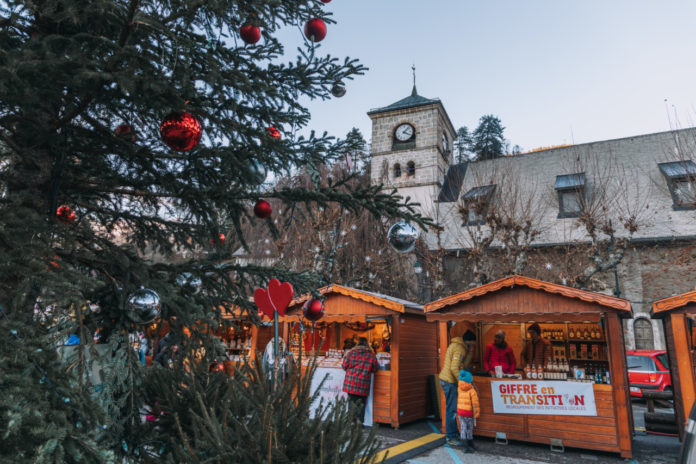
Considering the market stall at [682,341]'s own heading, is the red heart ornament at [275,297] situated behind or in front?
in front

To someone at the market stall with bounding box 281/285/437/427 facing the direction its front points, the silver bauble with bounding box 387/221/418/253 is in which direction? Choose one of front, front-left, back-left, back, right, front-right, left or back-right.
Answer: front-left

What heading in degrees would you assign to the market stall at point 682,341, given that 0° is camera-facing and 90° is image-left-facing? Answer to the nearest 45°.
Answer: approximately 45°

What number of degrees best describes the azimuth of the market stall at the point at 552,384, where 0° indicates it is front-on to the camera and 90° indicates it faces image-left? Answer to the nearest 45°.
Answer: approximately 0°

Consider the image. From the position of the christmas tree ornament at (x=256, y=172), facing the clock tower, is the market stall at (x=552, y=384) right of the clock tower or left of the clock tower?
right

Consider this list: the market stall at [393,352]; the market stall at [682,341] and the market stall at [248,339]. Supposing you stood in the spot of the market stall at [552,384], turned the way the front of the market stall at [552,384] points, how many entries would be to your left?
1

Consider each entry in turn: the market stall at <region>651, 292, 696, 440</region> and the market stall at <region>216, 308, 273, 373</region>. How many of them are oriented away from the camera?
0

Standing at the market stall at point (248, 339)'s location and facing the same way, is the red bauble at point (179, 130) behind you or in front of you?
in front

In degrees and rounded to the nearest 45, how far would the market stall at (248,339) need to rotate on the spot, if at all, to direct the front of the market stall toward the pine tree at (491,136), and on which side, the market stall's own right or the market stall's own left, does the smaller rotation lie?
approximately 180°

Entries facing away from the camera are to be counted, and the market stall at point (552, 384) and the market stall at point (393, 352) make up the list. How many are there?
0

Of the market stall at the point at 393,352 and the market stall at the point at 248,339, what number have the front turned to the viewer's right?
0

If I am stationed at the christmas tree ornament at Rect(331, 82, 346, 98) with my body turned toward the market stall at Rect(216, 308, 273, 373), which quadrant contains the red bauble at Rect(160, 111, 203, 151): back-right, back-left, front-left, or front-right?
back-left

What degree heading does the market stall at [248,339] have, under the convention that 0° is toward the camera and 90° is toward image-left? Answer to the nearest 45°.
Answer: approximately 45°
